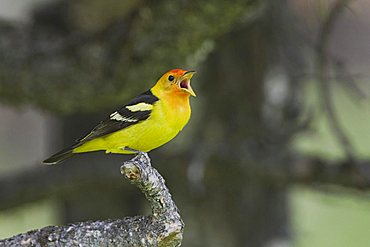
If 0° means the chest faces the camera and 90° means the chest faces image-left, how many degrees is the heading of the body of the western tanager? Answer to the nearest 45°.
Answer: approximately 270°
